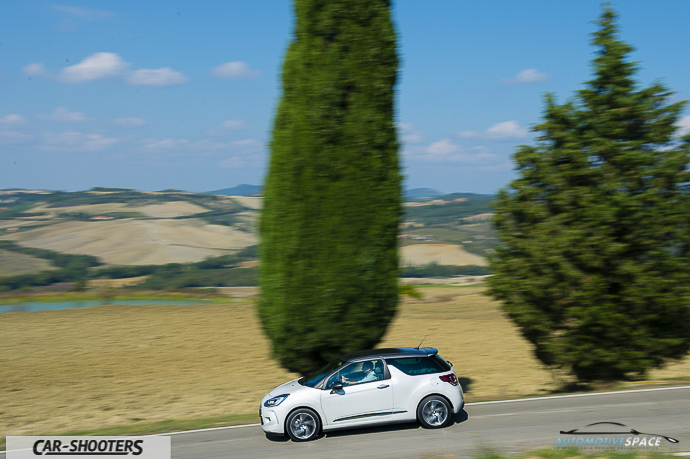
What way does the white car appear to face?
to the viewer's left

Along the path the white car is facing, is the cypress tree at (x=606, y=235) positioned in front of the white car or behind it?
behind
